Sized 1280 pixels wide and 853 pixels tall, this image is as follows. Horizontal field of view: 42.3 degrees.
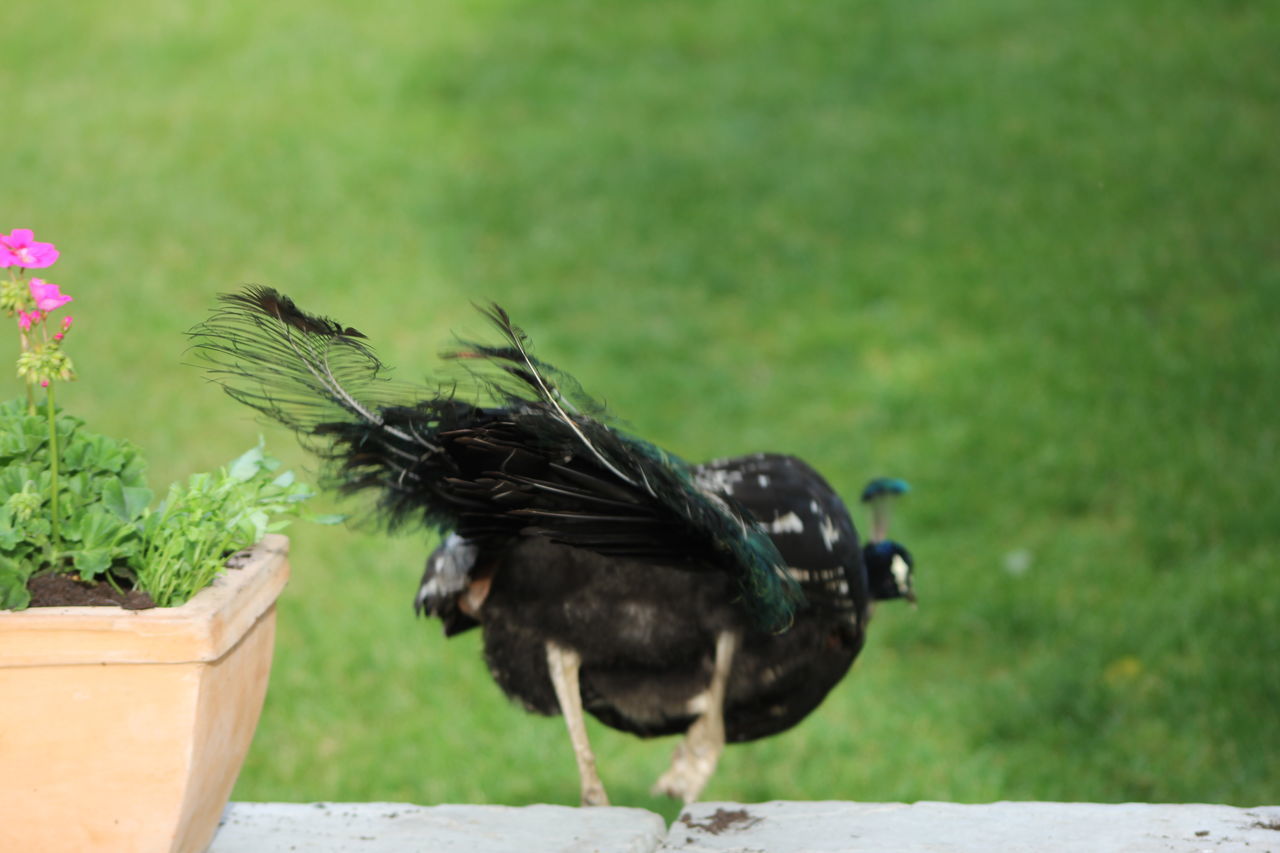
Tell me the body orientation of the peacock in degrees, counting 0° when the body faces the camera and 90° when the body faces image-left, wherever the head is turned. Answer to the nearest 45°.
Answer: approximately 225°

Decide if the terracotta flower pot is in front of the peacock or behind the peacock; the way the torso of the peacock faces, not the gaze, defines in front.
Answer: behind
